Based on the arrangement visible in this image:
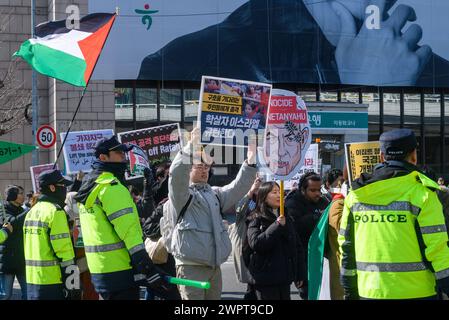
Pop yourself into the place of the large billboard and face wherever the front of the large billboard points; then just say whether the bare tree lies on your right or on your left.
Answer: on your right

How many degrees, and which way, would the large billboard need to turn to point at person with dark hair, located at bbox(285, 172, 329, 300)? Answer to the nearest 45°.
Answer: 0° — it already faces them

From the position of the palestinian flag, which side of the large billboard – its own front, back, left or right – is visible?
front

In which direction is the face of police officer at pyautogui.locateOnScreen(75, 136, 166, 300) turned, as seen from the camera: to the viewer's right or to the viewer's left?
to the viewer's right

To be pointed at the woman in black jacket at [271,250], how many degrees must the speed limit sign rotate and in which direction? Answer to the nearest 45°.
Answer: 0° — it already faces them
